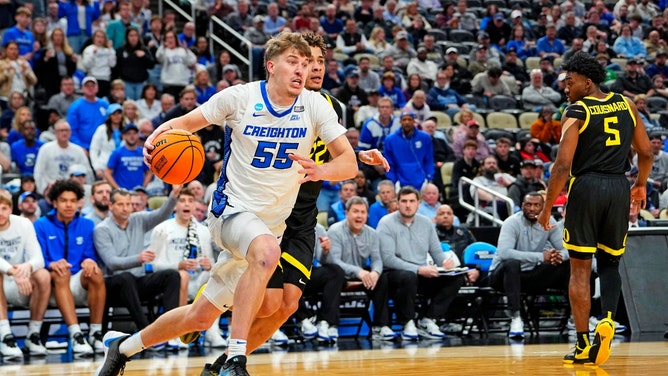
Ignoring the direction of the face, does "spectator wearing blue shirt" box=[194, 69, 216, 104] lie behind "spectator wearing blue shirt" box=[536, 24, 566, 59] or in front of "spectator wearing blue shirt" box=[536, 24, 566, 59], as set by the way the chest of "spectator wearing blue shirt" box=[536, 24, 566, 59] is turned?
in front

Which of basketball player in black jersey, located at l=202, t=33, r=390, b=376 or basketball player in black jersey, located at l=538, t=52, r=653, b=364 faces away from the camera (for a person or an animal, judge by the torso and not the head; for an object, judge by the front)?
basketball player in black jersey, located at l=538, t=52, r=653, b=364

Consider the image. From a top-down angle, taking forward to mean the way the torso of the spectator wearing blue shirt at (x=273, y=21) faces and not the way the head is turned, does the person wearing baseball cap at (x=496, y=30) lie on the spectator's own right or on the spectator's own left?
on the spectator's own left

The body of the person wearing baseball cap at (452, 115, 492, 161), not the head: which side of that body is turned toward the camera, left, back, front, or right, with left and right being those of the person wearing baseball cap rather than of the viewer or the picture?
front

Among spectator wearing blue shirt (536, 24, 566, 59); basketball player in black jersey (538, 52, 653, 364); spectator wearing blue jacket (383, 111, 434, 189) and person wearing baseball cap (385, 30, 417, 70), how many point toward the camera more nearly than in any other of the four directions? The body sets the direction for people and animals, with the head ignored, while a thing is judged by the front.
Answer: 3

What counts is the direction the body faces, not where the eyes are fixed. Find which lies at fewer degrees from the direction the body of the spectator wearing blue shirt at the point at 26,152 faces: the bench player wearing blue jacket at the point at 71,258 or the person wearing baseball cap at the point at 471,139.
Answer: the bench player wearing blue jacket

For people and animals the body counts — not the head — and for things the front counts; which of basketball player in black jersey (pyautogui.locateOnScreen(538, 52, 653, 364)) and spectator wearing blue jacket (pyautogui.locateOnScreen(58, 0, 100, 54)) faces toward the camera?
the spectator wearing blue jacket

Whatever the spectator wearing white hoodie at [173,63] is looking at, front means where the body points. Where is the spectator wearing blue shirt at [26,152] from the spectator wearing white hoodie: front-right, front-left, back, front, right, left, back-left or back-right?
front-right

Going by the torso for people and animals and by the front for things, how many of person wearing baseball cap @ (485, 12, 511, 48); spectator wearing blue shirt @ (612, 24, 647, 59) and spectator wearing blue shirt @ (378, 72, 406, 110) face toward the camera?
3

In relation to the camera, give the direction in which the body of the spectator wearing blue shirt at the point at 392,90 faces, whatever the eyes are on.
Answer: toward the camera

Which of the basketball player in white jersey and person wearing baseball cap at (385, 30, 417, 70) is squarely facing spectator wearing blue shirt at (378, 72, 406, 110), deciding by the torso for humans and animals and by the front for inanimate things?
the person wearing baseball cap

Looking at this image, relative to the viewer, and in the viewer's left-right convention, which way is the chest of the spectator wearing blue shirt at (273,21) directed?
facing the viewer

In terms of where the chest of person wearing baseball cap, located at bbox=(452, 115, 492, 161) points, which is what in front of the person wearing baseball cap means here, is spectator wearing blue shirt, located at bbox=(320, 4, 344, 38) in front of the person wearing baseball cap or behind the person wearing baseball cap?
behind
